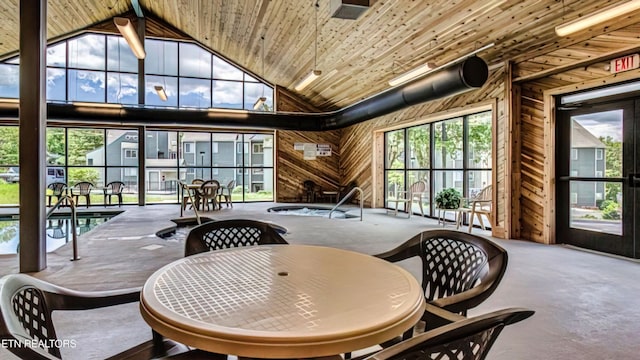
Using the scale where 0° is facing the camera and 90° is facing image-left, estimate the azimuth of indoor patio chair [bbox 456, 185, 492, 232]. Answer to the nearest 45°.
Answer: approximately 45°

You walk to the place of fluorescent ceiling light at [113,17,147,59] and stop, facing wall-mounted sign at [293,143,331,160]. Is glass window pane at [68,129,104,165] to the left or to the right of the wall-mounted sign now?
left

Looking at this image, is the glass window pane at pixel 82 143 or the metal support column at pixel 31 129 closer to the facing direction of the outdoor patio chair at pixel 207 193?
the glass window pane

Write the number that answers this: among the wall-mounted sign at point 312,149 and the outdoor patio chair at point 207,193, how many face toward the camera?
1

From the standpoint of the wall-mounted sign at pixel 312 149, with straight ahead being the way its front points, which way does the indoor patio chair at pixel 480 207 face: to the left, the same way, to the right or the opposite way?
to the right

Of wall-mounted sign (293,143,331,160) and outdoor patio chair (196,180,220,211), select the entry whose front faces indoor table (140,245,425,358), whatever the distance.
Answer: the wall-mounted sign

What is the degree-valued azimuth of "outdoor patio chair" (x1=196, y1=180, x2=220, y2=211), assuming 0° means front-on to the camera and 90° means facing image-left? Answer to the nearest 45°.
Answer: approximately 135°

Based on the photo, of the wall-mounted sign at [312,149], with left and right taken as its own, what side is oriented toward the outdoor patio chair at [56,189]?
right

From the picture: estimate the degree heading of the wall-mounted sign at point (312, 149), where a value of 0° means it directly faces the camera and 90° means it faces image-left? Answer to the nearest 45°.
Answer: approximately 0°

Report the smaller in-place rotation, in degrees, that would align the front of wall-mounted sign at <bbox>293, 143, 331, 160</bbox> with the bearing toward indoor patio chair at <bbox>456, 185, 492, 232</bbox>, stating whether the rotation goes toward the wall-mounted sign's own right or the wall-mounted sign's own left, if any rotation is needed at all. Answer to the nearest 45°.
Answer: approximately 45° to the wall-mounted sign's own left

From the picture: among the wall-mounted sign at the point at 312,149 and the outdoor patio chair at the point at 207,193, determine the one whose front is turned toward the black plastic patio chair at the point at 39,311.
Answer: the wall-mounted sign
